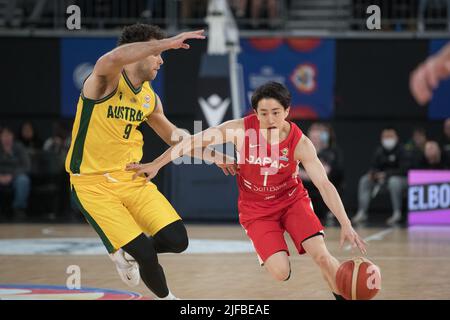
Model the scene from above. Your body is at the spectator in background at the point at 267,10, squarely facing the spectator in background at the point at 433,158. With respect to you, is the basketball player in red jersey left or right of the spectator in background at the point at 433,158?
right

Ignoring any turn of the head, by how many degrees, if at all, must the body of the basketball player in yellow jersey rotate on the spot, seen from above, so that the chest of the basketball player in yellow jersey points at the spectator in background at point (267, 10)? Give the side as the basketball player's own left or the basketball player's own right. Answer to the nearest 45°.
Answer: approximately 135° to the basketball player's own left

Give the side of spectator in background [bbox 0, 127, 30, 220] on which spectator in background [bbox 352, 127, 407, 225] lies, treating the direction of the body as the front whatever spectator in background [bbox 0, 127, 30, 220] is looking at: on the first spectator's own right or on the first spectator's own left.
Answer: on the first spectator's own left

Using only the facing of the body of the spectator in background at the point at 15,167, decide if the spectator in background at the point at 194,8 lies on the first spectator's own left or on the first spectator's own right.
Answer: on the first spectator's own left

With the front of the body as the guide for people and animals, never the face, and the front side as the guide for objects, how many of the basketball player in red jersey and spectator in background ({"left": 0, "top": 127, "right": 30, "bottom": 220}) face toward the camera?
2

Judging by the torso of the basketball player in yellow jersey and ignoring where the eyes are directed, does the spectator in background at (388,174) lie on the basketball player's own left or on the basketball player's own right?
on the basketball player's own left
